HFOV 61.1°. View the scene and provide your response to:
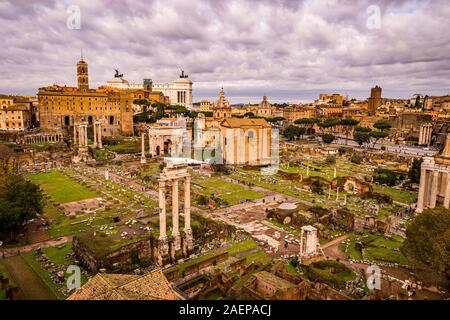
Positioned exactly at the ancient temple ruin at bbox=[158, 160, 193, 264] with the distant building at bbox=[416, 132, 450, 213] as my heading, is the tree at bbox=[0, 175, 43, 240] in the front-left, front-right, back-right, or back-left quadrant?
back-left

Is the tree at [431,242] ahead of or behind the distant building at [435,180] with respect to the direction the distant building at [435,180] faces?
ahead

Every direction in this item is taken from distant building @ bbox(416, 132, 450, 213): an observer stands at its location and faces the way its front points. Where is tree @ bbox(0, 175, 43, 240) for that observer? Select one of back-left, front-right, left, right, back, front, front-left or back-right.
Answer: front-right

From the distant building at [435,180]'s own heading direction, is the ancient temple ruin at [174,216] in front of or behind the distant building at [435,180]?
in front

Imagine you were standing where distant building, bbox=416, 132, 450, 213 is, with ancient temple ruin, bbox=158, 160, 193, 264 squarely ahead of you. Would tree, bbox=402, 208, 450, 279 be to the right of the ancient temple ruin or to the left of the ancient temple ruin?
left
